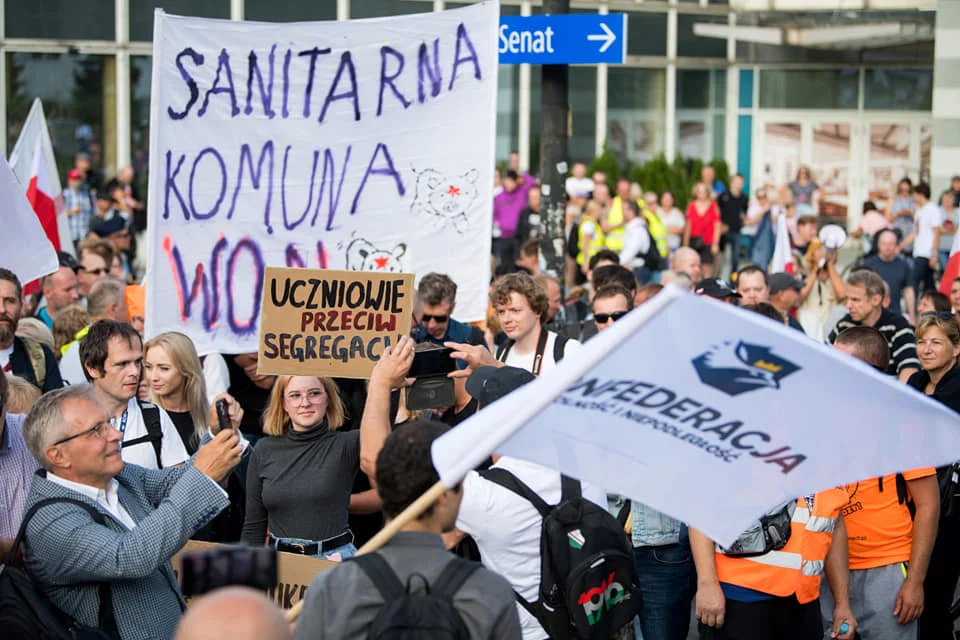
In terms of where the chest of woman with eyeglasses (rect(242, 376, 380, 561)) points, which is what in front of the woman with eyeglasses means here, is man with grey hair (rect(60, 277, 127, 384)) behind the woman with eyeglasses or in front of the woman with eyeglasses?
behind

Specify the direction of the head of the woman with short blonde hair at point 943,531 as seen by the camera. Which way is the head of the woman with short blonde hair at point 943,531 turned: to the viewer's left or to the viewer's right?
to the viewer's left

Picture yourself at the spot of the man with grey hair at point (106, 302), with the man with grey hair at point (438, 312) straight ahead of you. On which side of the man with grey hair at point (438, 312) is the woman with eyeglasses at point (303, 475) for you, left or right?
right

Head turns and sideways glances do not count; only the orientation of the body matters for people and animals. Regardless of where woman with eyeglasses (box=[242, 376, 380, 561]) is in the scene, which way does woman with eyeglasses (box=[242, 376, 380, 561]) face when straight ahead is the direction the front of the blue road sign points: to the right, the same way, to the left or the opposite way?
the same way

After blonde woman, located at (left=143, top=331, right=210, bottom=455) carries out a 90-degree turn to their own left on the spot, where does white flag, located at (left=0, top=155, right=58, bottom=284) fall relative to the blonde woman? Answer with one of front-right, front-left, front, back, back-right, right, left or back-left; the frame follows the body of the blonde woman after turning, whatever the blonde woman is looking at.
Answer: back

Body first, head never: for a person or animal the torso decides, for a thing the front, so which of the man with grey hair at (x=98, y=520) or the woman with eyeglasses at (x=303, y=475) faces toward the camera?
the woman with eyeglasses

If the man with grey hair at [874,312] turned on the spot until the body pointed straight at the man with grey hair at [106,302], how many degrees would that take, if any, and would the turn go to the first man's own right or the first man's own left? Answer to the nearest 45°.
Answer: approximately 45° to the first man's own right

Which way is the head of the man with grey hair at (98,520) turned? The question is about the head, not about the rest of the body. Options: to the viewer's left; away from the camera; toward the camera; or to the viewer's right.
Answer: to the viewer's right

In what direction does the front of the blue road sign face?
toward the camera

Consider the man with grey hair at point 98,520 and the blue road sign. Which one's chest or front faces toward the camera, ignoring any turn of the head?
the blue road sign

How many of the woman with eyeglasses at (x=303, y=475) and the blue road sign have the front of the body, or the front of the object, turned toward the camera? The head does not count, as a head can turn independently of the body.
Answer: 2

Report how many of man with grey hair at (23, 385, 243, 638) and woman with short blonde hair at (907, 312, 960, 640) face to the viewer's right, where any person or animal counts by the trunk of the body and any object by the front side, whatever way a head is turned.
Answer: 1

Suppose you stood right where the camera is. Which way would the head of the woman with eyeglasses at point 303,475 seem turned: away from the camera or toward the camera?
toward the camera

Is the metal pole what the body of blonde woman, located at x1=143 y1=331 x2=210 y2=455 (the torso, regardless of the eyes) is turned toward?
no

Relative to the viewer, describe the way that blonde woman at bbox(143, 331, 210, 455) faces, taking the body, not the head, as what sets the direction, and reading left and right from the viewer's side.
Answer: facing the viewer and to the left of the viewer

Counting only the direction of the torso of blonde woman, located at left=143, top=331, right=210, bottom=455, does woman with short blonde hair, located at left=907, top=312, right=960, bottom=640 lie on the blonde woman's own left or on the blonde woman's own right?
on the blonde woman's own left
